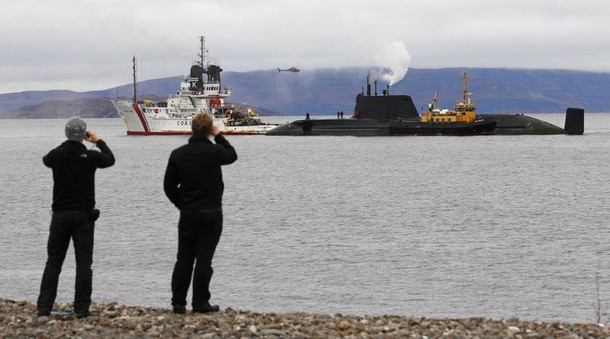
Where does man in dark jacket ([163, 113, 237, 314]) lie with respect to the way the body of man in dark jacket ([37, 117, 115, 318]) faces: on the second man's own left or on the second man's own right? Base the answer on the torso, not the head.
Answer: on the second man's own right

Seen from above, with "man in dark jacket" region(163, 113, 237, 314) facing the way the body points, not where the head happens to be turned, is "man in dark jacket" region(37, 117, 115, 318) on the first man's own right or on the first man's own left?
on the first man's own left

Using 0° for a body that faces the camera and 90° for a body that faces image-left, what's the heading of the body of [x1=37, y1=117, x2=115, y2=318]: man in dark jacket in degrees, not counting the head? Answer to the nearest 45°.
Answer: approximately 180°

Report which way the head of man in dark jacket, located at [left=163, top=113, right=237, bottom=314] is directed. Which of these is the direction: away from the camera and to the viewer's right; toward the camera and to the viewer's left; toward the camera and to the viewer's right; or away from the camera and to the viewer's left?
away from the camera and to the viewer's right

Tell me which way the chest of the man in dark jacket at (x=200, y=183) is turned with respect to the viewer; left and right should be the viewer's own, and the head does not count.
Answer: facing away from the viewer and to the right of the viewer
